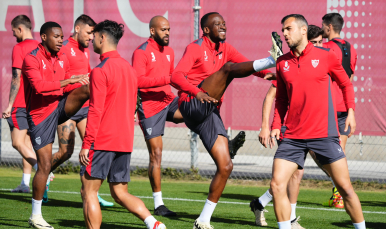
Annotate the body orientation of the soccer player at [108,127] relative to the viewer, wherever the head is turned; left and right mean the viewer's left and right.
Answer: facing away from the viewer and to the left of the viewer

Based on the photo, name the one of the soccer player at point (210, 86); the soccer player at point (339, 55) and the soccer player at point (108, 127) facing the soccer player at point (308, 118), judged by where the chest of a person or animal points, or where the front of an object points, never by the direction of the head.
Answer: the soccer player at point (210, 86)

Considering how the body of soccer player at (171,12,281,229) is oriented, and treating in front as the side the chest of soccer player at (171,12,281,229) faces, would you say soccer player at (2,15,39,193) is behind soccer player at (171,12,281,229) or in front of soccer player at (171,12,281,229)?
behind

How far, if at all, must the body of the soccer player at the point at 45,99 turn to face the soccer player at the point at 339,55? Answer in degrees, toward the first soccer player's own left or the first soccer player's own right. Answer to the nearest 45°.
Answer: approximately 45° to the first soccer player's own left

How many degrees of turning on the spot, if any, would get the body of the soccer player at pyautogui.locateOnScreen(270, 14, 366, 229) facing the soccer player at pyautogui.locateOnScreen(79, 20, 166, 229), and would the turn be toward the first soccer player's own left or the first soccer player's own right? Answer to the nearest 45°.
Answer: approximately 45° to the first soccer player's own right

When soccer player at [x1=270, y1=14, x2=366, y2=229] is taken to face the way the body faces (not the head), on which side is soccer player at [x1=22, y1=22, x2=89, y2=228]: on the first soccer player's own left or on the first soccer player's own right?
on the first soccer player's own right

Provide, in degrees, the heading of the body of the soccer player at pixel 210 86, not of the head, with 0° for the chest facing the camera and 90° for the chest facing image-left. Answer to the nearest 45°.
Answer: approximately 315°

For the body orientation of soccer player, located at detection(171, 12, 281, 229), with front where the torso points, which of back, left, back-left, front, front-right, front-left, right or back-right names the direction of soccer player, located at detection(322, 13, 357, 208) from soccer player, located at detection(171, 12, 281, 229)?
left

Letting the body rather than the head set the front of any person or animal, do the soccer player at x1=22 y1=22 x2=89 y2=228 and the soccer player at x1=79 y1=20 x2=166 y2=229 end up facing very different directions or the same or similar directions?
very different directions
